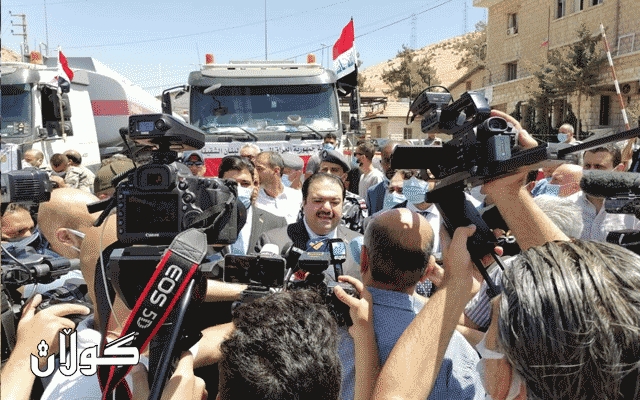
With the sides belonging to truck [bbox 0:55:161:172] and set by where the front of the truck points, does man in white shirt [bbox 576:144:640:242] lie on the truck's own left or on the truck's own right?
on the truck's own left

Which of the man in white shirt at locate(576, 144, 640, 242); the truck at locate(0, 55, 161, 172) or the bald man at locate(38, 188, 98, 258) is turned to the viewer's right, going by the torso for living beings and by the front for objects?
the bald man

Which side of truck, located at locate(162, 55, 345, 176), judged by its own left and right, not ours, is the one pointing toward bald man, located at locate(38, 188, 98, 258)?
front

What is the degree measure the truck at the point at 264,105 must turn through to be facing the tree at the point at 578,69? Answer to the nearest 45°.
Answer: approximately 135° to its left

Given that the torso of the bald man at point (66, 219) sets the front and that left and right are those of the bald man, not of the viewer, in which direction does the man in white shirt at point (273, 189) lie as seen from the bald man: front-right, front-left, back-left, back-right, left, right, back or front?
front-left

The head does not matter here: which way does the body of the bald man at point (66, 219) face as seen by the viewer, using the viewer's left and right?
facing to the right of the viewer

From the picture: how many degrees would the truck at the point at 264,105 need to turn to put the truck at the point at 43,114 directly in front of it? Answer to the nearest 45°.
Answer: approximately 90° to its right

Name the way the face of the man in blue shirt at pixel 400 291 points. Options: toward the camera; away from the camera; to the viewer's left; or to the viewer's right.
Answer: away from the camera

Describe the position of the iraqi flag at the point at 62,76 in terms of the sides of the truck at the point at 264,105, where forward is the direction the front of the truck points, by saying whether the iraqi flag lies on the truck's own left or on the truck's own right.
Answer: on the truck's own right

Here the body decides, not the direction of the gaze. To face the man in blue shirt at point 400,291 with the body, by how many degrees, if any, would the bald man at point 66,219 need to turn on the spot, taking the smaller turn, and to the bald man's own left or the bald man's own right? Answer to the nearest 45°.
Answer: approximately 45° to the bald man's own right

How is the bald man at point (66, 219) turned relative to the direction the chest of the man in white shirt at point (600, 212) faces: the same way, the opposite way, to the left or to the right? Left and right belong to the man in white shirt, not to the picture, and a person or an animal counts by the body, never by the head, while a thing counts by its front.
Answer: the opposite way
